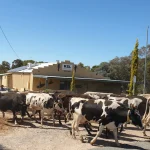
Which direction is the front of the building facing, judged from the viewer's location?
facing the viewer and to the right of the viewer

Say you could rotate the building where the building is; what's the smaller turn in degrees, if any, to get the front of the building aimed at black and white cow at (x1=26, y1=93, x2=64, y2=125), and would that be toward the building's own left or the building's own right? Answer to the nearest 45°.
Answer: approximately 45° to the building's own right

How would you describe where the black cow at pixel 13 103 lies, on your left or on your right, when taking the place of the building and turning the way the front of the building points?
on your right

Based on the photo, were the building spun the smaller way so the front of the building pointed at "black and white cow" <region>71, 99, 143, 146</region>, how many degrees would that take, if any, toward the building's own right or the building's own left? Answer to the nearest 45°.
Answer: approximately 45° to the building's own right
